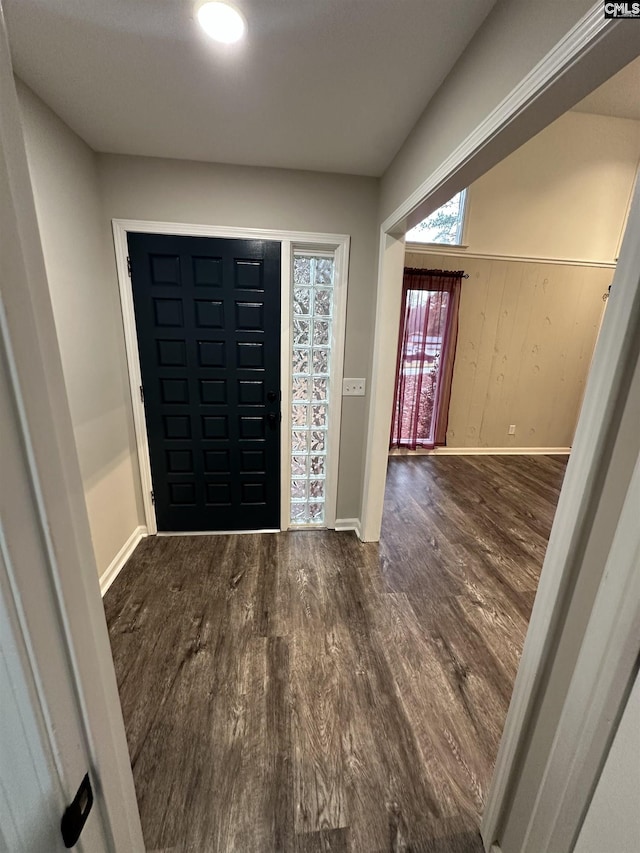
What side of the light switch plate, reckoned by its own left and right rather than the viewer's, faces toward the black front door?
right

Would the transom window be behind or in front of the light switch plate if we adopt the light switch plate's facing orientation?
behind

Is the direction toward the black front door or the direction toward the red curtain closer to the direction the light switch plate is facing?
the black front door

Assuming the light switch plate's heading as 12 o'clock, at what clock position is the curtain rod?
The curtain rod is roughly at 7 o'clock from the light switch plate.

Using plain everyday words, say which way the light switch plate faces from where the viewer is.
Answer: facing the viewer
